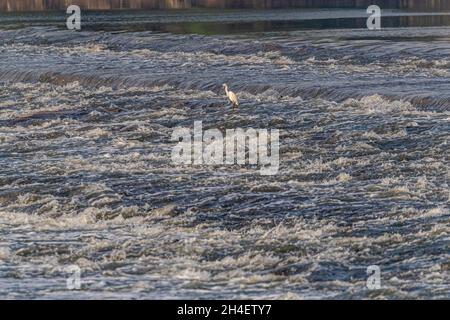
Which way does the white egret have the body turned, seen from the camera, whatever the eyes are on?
to the viewer's left
